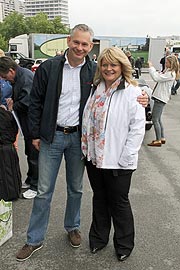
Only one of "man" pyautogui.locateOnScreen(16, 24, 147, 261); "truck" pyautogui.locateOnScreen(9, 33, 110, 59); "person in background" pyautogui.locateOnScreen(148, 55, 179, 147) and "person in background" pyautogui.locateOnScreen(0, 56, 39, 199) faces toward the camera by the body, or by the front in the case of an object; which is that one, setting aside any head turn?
the man

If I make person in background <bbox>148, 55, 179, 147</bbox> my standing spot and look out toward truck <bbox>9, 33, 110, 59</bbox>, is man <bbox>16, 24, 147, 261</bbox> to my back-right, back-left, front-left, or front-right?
back-left

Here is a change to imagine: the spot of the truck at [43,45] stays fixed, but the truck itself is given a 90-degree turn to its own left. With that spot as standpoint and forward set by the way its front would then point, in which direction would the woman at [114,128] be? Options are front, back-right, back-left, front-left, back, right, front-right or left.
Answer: front

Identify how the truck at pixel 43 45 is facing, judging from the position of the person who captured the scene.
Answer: facing to the left of the viewer

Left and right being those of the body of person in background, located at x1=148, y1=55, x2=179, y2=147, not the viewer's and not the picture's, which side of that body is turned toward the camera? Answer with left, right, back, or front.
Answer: left

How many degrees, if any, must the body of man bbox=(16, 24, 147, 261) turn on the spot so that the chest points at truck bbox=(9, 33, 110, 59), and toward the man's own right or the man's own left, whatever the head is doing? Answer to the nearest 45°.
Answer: approximately 180°

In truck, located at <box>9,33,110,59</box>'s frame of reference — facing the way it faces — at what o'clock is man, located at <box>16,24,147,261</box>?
The man is roughly at 9 o'clock from the truck.

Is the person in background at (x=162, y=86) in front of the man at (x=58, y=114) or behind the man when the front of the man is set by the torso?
behind

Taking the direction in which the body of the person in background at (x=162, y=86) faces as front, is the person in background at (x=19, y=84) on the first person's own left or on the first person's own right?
on the first person's own left
